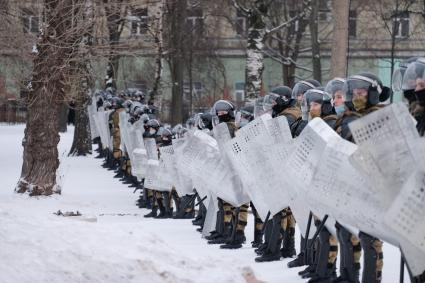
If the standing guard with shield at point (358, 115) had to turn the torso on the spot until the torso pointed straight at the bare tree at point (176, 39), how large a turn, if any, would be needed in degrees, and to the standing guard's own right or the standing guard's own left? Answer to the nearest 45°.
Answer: approximately 135° to the standing guard's own right
